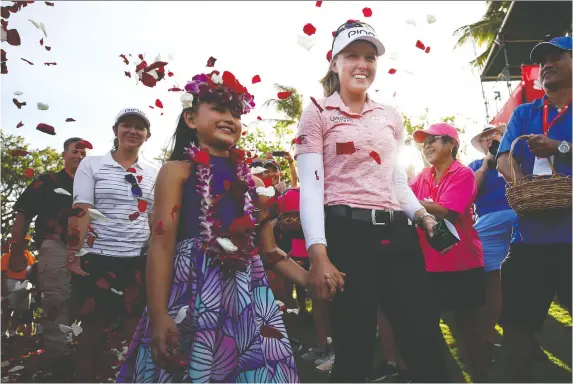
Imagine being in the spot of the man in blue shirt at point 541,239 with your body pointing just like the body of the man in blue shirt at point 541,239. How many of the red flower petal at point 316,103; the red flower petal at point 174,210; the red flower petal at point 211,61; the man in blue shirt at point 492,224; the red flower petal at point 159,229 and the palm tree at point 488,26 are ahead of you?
4

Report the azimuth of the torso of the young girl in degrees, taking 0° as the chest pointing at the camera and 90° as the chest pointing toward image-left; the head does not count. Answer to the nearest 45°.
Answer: approximately 315°

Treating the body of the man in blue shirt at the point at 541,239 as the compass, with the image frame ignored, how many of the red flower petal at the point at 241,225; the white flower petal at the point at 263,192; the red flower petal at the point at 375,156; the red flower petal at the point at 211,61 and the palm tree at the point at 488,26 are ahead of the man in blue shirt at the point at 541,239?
4

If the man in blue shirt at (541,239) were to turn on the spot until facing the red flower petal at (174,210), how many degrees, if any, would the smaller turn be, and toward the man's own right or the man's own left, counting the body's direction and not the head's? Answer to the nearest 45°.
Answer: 0° — they already face it

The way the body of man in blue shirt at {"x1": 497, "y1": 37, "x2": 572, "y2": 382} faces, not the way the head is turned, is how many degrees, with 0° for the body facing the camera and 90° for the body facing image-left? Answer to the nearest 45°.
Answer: approximately 45°

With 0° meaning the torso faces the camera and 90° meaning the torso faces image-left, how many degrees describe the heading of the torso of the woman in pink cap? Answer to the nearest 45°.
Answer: approximately 45°
